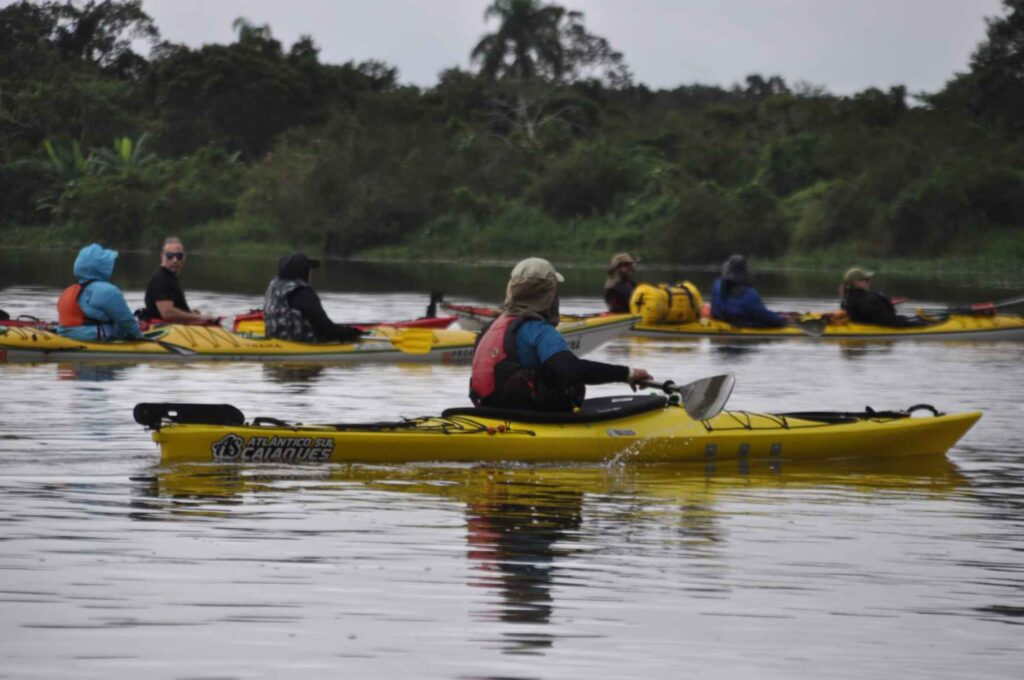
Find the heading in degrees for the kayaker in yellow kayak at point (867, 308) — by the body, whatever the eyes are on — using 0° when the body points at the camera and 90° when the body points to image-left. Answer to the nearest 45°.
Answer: approximately 270°

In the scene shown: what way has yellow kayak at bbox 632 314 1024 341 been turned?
to the viewer's right

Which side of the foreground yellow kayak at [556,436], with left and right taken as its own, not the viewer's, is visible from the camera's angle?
right

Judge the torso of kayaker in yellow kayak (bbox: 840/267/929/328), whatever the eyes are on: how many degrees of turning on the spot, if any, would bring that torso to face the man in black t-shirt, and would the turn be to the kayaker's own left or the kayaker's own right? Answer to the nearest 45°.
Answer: approximately 135° to the kayaker's own right

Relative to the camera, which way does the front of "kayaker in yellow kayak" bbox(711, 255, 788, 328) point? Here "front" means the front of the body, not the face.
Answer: to the viewer's right

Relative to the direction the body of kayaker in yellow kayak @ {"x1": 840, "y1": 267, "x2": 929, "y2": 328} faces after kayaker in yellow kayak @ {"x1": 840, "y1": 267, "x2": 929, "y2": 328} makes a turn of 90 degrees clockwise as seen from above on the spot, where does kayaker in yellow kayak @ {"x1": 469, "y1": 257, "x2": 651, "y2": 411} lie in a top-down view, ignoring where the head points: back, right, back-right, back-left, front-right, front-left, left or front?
front

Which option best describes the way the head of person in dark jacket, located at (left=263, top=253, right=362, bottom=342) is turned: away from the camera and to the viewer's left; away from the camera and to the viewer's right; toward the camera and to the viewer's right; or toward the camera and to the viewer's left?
away from the camera and to the viewer's right

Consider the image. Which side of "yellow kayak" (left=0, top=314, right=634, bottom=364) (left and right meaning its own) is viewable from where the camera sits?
right

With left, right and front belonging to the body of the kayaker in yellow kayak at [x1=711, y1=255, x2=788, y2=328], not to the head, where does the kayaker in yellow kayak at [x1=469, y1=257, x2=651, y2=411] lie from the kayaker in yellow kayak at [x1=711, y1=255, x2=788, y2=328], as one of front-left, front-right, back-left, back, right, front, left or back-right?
right

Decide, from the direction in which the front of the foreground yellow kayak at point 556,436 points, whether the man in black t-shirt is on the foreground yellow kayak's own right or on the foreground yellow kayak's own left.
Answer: on the foreground yellow kayak's own left

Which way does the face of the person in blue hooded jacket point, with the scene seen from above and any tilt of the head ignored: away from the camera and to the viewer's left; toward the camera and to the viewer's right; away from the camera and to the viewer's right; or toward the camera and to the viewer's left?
away from the camera and to the viewer's right

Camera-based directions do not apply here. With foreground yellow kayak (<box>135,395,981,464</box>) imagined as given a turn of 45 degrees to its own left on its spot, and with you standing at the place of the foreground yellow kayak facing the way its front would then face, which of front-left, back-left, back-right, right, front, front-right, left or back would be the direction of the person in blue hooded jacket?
left

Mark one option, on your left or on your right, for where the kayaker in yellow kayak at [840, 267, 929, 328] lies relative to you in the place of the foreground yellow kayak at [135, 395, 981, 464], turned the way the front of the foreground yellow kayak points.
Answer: on your left

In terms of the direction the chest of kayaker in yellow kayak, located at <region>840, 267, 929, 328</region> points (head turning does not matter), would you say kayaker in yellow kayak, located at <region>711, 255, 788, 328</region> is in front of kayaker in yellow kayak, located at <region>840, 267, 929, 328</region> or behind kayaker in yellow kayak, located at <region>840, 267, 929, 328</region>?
behind
